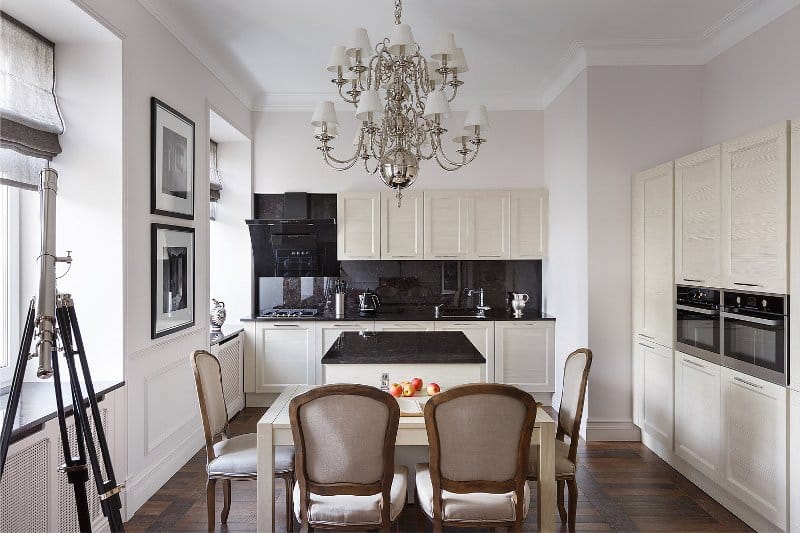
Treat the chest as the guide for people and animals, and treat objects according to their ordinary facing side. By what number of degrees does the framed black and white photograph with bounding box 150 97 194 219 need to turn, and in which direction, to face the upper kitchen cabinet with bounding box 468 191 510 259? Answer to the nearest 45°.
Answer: approximately 45° to its left

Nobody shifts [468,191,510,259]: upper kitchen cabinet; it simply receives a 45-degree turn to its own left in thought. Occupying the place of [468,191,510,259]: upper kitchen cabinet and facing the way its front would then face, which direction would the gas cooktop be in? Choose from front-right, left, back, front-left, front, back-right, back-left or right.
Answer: back-right

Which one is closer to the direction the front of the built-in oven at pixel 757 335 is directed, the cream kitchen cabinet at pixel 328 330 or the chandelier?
the chandelier

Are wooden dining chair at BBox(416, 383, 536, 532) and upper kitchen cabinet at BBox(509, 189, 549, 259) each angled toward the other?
yes

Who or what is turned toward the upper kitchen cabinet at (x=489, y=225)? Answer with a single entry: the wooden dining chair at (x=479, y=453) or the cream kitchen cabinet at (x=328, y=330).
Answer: the wooden dining chair

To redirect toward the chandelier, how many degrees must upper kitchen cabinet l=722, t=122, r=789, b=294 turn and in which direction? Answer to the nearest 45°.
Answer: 0° — it already faces it

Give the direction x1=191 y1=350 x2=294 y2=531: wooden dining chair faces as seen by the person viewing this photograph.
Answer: facing to the right of the viewer

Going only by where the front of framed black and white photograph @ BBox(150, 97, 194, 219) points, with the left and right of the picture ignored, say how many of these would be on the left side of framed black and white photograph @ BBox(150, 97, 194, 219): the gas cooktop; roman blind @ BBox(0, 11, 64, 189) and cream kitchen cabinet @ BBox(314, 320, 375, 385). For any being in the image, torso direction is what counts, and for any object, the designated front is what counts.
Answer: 2

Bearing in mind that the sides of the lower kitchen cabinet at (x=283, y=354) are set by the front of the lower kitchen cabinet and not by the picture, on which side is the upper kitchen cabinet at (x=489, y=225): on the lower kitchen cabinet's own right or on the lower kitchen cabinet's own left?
on the lower kitchen cabinet's own left

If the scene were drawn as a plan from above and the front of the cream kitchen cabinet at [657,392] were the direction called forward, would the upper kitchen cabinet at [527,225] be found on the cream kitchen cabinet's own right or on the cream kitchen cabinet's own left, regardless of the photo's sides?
on the cream kitchen cabinet's own right

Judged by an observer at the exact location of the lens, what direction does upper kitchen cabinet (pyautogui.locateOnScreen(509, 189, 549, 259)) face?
facing the viewer

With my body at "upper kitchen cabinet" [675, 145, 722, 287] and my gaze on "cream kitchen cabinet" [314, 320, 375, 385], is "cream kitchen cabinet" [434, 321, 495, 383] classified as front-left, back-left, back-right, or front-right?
front-right

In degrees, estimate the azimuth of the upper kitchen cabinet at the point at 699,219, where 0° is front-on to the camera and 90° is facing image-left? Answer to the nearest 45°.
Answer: approximately 45°

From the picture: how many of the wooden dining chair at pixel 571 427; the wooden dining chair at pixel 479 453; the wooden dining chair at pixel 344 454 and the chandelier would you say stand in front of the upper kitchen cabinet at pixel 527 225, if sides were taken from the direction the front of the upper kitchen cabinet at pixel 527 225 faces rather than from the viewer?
4

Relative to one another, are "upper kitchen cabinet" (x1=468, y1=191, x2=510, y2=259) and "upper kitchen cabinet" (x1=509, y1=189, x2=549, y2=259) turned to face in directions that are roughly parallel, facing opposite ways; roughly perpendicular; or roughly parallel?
roughly parallel

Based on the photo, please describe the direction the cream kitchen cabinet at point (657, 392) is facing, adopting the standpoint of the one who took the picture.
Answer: facing the viewer and to the left of the viewer

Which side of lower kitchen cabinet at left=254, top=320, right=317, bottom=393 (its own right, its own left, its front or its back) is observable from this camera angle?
front
